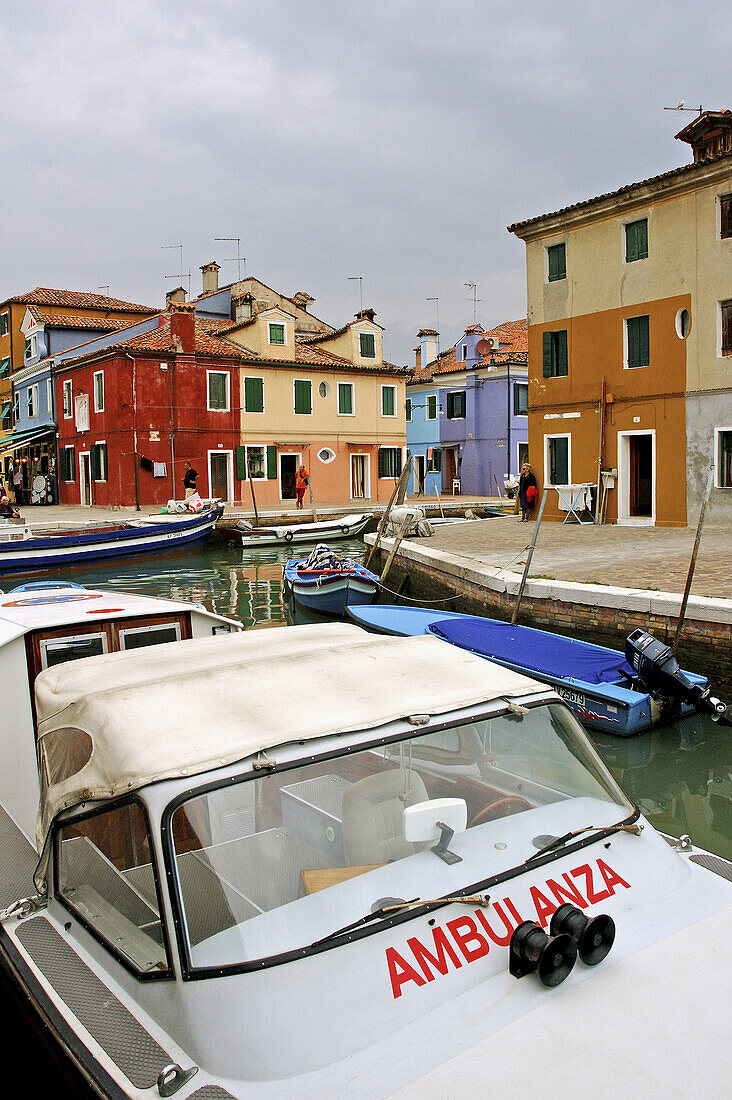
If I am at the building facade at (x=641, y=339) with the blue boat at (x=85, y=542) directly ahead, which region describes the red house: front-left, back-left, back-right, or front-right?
front-right

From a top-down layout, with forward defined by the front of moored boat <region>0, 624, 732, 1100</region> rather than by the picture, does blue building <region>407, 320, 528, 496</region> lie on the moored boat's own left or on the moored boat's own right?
on the moored boat's own left

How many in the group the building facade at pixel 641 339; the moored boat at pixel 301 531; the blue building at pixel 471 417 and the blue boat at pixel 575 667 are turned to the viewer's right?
1

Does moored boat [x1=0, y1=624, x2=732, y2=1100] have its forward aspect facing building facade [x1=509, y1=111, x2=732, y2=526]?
no

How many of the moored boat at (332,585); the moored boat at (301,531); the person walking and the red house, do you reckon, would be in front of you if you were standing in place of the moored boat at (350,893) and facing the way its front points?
0

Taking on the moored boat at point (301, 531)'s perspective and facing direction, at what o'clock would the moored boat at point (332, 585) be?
the moored boat at point (332, 585) is roughly at 3 o'clock from the moored boat at point (301, 531).

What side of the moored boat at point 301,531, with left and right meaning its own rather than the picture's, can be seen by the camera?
right

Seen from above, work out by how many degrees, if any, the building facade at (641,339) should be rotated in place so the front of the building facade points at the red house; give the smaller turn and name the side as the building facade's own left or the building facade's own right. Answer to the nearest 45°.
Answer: approximately 90° to the building facade's own right

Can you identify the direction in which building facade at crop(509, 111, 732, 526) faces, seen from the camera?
facing the viewer and to the left of the viewer

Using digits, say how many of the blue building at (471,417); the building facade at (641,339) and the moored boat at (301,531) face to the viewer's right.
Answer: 1

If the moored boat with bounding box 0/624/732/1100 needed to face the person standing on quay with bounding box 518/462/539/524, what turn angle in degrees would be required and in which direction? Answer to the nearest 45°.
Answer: approximately 135° to its left

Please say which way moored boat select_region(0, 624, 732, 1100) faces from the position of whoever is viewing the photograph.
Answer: facing the viewer and to the right of the viewer

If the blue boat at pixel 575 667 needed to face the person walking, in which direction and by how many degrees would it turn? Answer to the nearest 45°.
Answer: approximately 45° to its right

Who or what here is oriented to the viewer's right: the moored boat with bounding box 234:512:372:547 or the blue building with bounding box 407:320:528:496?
the moored boat

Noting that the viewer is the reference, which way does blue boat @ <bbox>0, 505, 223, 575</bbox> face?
facing away from the viewer and to the right of the viewer

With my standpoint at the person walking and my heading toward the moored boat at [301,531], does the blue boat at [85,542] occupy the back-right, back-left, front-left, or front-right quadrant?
front-right

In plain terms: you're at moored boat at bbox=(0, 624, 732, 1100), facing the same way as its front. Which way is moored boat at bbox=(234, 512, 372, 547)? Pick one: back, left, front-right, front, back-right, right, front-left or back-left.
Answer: back-left

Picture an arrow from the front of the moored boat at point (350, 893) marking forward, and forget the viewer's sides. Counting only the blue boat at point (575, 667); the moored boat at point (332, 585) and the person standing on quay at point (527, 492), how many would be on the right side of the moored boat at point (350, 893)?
0

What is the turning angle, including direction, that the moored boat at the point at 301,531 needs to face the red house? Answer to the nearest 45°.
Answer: approximately 135° to its left

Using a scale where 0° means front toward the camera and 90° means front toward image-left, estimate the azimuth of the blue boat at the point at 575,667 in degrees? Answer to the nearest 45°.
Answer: approximately 135°
